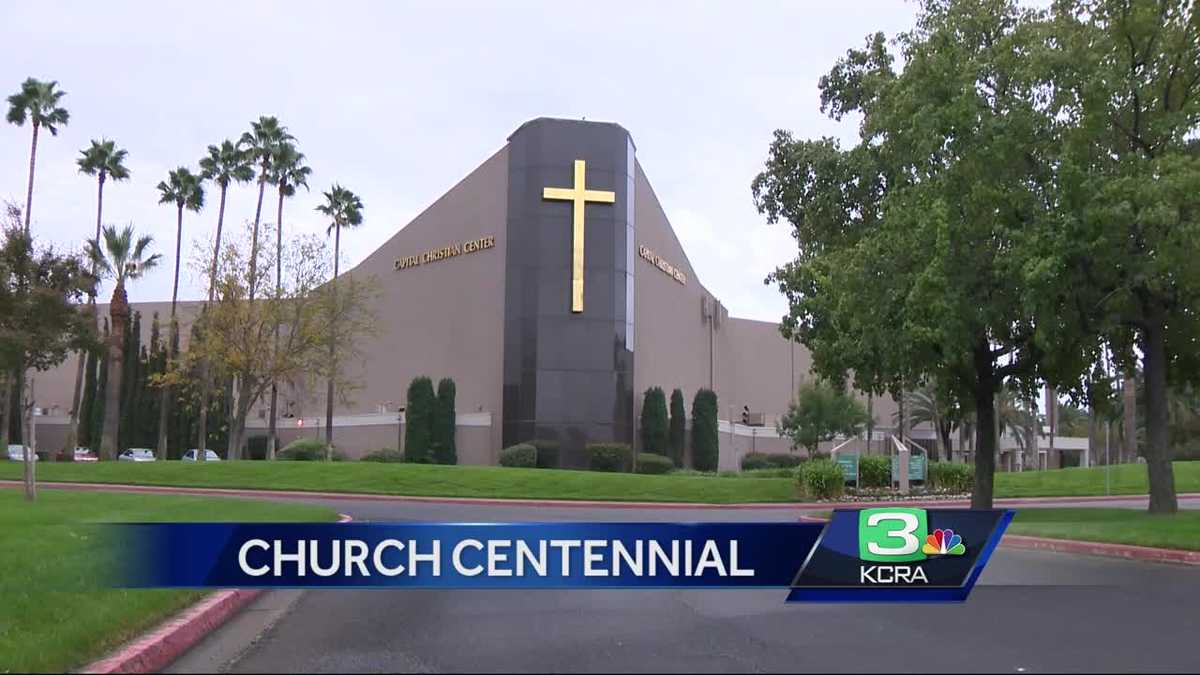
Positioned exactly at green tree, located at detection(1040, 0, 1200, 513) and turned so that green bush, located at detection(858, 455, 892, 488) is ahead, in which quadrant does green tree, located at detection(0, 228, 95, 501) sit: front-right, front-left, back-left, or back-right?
front-left

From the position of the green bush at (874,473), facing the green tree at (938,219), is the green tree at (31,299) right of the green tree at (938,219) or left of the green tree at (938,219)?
right

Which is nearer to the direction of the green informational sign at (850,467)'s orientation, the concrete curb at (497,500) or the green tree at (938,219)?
the green tree

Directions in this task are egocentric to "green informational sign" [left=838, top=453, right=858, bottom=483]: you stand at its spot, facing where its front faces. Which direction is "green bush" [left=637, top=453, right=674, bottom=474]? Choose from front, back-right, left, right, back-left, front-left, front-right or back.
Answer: back-right

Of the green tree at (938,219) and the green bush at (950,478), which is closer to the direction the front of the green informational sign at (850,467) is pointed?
the green tree

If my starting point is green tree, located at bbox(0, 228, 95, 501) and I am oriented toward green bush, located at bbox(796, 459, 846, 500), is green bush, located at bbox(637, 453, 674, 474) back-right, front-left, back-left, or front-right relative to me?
front-left

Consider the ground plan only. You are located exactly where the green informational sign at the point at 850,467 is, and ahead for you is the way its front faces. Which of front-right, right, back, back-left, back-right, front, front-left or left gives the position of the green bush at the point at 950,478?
back-left

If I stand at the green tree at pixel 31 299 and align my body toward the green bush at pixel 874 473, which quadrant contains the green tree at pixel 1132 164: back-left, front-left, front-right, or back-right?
front-right

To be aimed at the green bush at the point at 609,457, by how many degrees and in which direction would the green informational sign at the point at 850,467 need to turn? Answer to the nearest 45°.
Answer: approximately 135° to its right

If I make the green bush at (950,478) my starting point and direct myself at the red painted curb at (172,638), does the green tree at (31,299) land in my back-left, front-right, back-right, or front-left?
front-right

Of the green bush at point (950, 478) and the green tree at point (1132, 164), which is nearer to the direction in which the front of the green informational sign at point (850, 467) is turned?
the green tree

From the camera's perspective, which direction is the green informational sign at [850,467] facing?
toward the camera

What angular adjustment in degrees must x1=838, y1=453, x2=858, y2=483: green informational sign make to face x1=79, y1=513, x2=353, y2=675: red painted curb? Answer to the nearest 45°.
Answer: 0° — it already faces it

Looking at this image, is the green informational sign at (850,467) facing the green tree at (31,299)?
no
